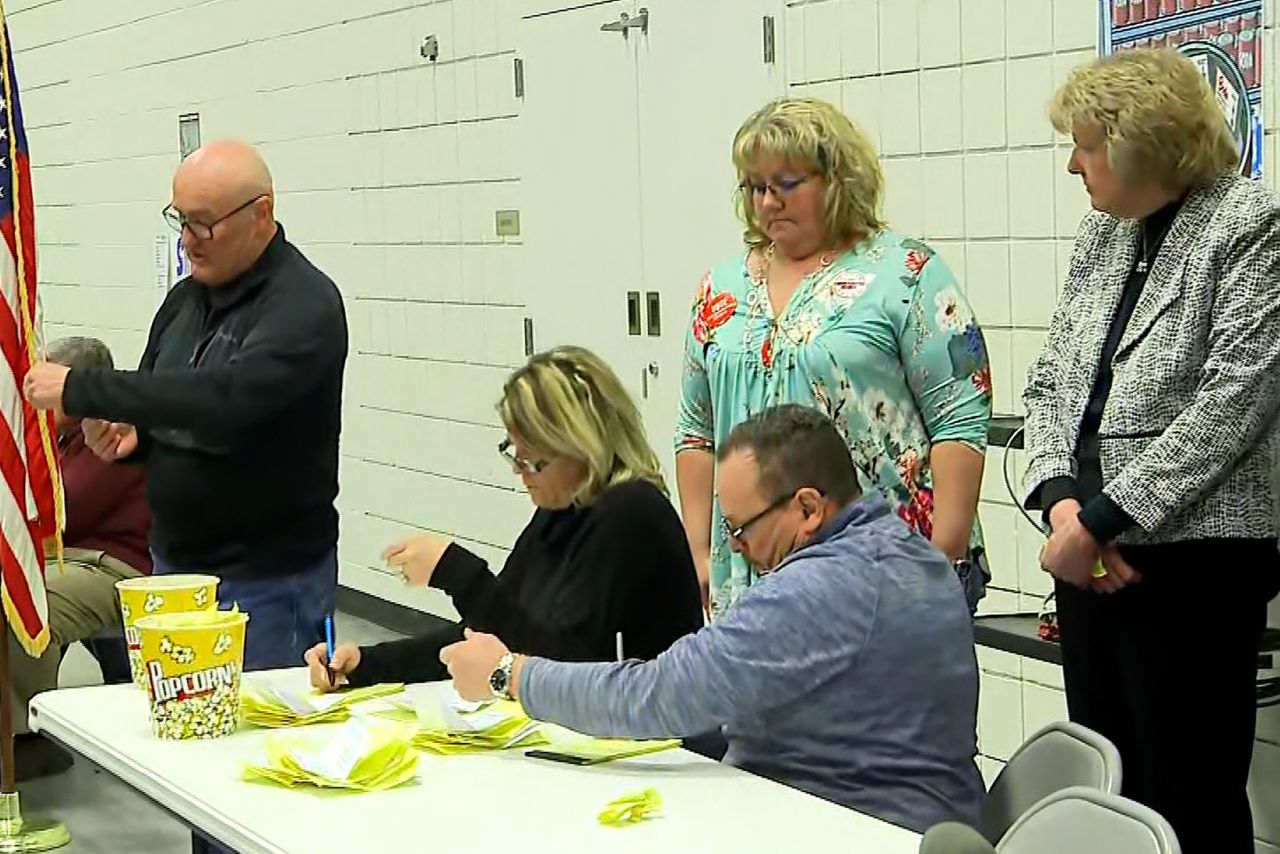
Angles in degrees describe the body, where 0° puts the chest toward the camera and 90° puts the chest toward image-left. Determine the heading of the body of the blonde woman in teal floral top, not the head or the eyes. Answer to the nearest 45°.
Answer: approximately 45°

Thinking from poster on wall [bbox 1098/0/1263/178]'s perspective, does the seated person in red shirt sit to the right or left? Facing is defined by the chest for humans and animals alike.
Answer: on its right

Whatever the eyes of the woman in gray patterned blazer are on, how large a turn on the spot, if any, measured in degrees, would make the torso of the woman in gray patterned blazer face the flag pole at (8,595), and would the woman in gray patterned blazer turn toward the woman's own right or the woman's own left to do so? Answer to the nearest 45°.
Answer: approximately 45° to the woman's own right

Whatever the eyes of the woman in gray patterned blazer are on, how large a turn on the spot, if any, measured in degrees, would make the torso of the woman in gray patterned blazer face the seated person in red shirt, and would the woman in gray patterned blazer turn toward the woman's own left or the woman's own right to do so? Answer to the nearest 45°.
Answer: approximately 90° to the woman's own right

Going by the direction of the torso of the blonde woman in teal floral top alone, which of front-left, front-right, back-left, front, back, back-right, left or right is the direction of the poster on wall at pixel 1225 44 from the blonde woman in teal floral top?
back

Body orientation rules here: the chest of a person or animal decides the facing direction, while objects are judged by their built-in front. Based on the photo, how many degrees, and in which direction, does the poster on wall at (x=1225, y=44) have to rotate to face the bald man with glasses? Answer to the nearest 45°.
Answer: approximately 45° to its right

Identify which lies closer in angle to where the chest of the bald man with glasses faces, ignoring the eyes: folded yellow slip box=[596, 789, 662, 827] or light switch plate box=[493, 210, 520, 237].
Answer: the folded yellow slip

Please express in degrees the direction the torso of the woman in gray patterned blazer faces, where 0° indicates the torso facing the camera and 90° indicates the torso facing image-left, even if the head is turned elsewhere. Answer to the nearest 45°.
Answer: approximately 45°
